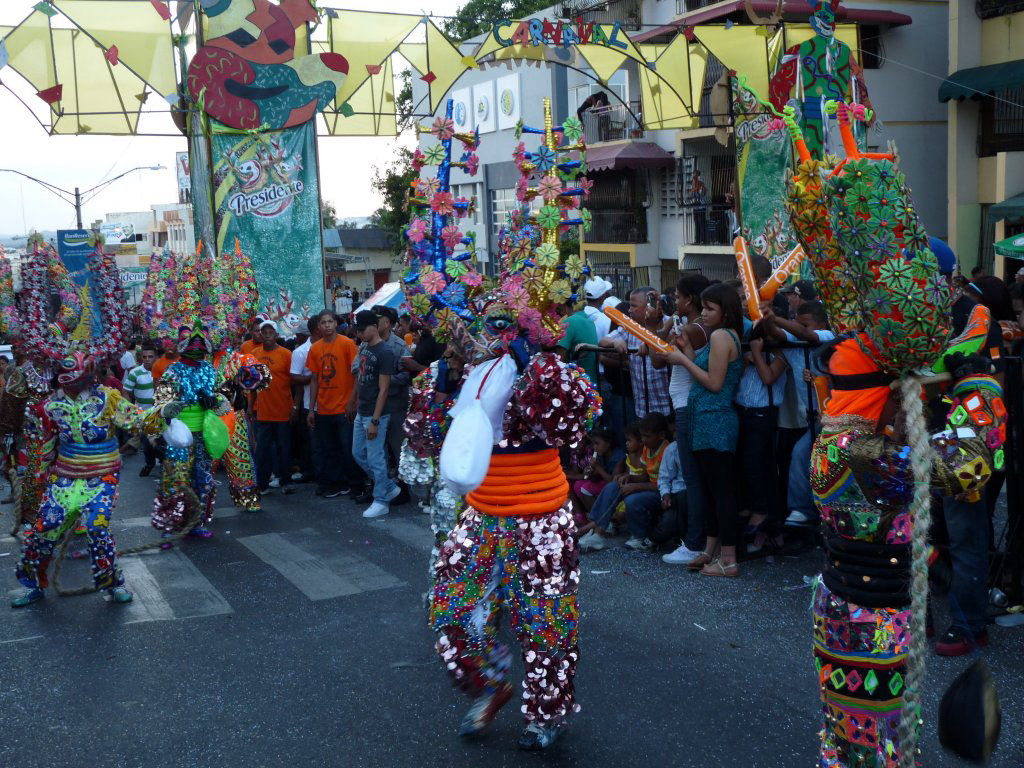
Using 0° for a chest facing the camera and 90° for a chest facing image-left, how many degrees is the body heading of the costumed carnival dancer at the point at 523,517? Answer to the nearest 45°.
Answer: approximately 45°

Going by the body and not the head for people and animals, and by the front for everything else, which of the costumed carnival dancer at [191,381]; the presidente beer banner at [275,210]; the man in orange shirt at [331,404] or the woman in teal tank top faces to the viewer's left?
the woman in teal tank top

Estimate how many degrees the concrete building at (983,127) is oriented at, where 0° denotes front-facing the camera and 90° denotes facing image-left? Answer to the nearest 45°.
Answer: approximately 45°

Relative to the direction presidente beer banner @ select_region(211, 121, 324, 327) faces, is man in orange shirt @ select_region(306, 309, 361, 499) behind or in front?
in front

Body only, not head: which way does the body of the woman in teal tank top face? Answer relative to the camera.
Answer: to the viewer's left

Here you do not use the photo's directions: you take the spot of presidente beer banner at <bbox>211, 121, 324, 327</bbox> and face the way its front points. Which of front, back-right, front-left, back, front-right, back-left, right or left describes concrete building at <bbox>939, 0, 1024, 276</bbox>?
left

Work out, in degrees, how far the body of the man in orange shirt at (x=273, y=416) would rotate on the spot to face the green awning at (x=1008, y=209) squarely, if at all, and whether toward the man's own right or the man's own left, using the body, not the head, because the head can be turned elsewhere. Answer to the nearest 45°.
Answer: approximately 90° to the man's own left

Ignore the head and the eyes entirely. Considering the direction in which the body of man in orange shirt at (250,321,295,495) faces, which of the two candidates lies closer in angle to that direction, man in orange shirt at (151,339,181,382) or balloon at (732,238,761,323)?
the balloon

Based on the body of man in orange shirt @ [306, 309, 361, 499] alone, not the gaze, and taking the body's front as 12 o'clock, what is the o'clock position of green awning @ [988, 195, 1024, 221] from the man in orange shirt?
The green awning is roughly at 8 o'clock from the man in orange shirt.

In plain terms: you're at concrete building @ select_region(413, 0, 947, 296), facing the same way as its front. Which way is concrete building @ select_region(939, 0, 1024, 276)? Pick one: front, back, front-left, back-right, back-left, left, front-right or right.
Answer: left

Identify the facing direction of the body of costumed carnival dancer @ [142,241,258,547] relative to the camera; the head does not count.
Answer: toward the camera

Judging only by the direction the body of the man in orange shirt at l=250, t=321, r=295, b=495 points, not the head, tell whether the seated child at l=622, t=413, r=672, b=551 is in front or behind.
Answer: in front

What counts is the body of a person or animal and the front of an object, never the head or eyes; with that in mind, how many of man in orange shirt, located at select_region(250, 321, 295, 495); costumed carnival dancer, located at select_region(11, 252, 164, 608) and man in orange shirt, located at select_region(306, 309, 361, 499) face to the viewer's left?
0

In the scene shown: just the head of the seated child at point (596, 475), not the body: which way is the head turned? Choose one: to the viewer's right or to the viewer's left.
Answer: to the viewer's left
